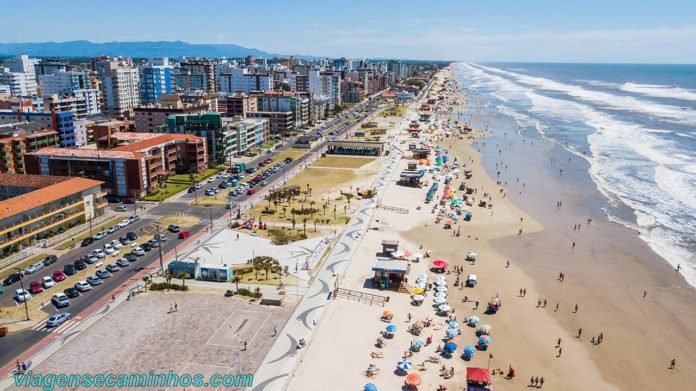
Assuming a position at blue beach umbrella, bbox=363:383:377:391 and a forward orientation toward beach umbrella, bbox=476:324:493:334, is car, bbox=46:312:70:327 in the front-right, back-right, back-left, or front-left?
back-left

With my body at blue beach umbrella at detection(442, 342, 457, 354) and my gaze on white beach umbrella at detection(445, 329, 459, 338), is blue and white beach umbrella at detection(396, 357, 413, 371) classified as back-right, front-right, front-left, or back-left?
back-left

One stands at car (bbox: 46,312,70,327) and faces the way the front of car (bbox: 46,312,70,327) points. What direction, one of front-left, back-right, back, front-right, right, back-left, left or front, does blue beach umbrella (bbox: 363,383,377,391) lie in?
right

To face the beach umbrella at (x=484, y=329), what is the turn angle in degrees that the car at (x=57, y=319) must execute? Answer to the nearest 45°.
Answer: approximately 90° to its right

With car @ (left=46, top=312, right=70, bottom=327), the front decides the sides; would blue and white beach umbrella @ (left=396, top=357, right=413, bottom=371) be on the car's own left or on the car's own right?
on the car's own right
